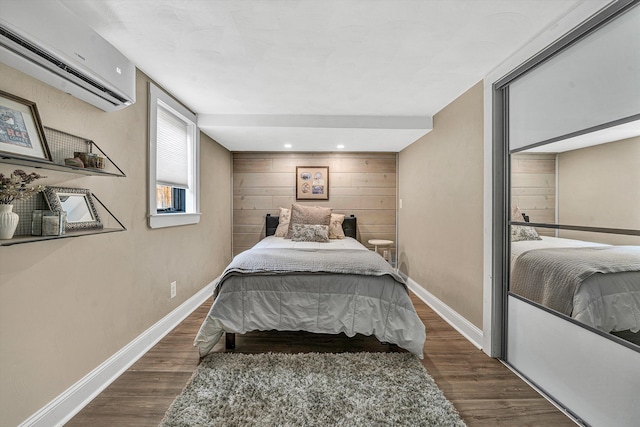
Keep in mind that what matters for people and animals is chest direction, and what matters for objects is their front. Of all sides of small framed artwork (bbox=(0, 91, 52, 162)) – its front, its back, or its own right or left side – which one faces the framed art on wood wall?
left

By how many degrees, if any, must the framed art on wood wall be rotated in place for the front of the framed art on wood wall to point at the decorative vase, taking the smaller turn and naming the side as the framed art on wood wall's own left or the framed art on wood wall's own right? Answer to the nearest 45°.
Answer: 0° — it already faces it

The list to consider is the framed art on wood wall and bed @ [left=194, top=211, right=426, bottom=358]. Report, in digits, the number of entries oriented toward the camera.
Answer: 2

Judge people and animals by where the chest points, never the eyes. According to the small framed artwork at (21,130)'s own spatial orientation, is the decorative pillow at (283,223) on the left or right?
on its left

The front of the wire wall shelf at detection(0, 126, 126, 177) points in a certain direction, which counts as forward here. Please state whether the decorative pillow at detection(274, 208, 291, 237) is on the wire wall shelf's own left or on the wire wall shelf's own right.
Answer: on the wire wall shelf's own left

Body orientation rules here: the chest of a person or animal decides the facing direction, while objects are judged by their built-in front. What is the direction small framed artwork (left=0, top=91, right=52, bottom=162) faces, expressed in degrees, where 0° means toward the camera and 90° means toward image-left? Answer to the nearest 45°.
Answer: approximately 315°

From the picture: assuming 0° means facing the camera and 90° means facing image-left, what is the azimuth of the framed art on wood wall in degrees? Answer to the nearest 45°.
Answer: approximately 0°

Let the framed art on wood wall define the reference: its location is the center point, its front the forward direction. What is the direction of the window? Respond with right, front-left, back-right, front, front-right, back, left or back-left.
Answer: front-right

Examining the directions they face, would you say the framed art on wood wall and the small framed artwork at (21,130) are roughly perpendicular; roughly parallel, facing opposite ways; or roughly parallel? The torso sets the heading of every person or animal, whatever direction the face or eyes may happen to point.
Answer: roughly perpendicular
